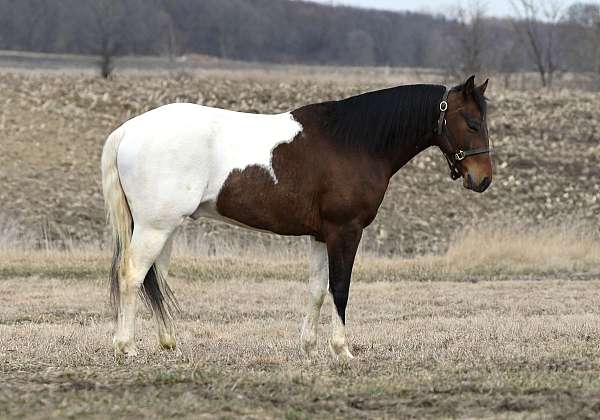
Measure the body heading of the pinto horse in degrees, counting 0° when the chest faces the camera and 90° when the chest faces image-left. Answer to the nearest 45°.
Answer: approximately 270°
